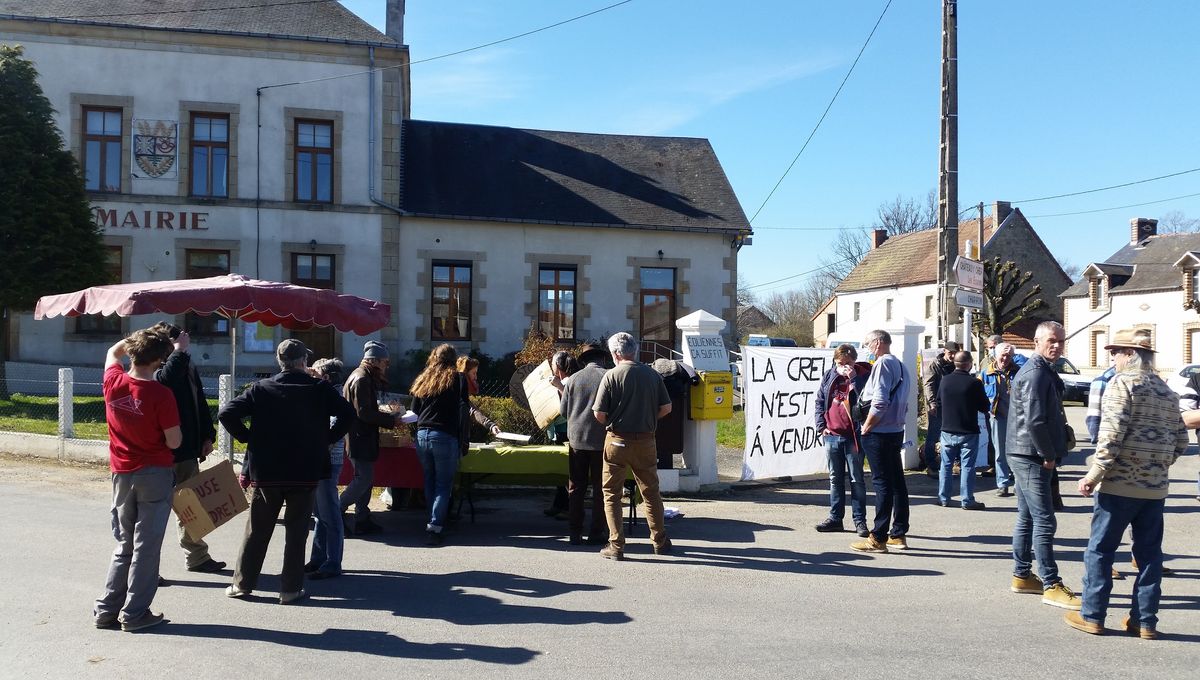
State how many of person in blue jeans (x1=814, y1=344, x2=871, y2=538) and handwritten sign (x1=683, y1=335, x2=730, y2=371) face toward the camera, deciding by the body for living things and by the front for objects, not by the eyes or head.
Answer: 2

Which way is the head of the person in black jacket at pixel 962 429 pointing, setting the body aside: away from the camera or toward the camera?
away from the camera

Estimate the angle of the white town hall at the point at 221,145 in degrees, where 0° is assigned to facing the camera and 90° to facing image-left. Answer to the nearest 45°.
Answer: approximately 0°

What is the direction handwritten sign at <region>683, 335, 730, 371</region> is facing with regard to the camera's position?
facing the viewer

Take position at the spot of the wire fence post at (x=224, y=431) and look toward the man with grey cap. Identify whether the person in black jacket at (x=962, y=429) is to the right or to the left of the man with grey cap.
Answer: left

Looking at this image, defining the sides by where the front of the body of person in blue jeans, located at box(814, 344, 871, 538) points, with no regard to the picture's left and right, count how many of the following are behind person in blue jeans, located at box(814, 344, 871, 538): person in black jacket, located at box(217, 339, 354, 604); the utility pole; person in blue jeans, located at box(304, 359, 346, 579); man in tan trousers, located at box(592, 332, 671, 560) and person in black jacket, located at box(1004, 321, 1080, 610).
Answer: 1

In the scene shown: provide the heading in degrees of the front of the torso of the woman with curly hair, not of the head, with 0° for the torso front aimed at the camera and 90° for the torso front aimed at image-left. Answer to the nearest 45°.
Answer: approximately 180°

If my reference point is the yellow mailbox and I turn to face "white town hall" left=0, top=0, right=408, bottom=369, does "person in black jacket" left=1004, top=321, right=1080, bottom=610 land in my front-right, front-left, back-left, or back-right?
back-left

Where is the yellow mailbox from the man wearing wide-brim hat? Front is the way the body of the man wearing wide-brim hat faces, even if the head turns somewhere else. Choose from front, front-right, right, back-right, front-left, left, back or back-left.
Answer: front

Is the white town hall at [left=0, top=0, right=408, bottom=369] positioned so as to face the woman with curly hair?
yes

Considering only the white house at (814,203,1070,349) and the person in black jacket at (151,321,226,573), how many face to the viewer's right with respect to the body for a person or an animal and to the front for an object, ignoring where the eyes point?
1
